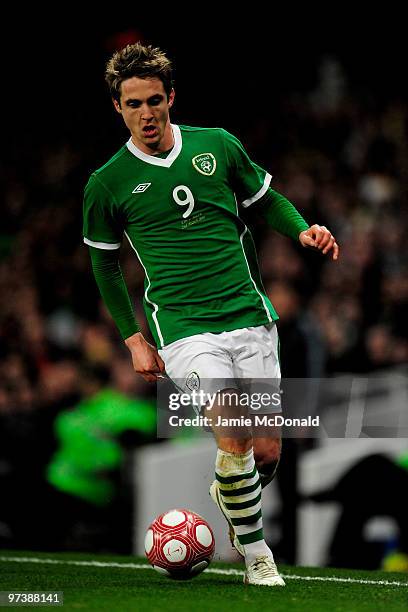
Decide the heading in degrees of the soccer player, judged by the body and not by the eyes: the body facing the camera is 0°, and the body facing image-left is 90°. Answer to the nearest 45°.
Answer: approximately 0°
